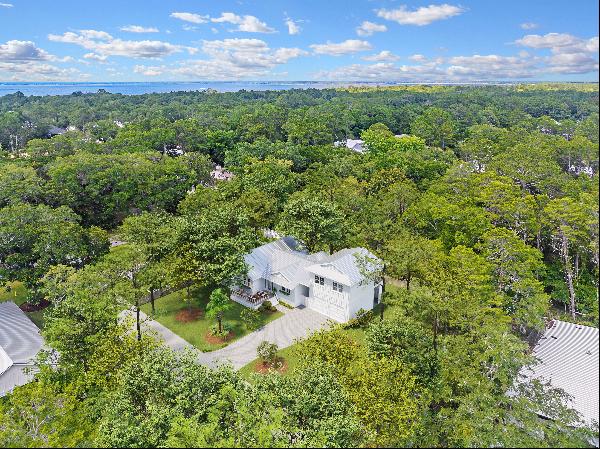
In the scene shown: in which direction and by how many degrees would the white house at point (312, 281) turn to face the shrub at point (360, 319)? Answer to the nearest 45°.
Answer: approximately 90° to its left

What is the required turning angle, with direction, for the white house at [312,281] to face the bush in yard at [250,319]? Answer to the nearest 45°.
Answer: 0° — it already faces it

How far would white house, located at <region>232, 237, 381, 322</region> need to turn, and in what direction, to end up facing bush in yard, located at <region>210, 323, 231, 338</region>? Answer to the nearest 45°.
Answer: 0° — it already faces it

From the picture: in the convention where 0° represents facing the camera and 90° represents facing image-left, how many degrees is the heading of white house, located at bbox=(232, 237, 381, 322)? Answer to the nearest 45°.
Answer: approximately 45°
